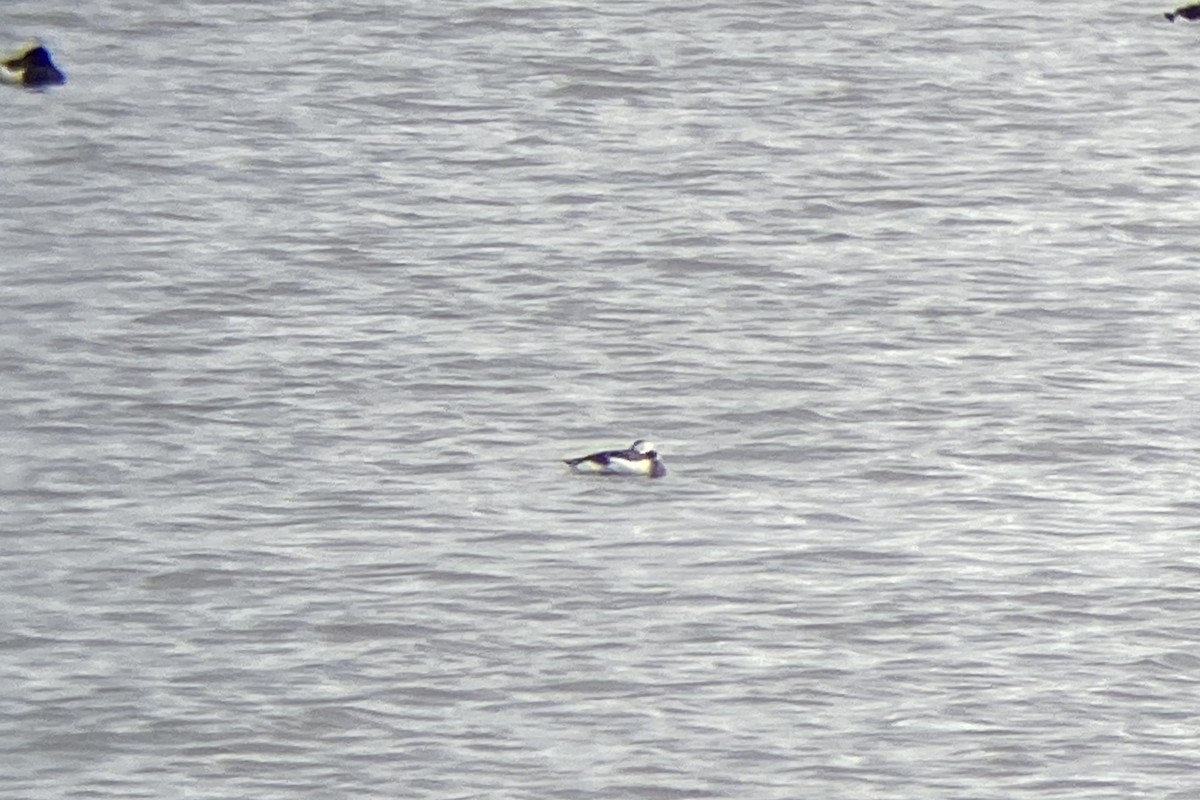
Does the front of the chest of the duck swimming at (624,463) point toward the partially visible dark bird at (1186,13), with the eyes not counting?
no

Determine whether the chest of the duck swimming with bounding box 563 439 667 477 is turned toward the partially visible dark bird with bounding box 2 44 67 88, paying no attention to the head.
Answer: no

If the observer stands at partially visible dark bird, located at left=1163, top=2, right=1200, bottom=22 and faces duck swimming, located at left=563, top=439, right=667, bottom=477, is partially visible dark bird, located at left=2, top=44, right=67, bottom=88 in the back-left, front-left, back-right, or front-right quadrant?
front-right

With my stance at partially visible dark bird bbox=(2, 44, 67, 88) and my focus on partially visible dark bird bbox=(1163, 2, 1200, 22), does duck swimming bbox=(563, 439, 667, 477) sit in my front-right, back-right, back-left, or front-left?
front-right

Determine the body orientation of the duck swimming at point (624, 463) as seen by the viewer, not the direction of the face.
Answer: to the viewer's right
